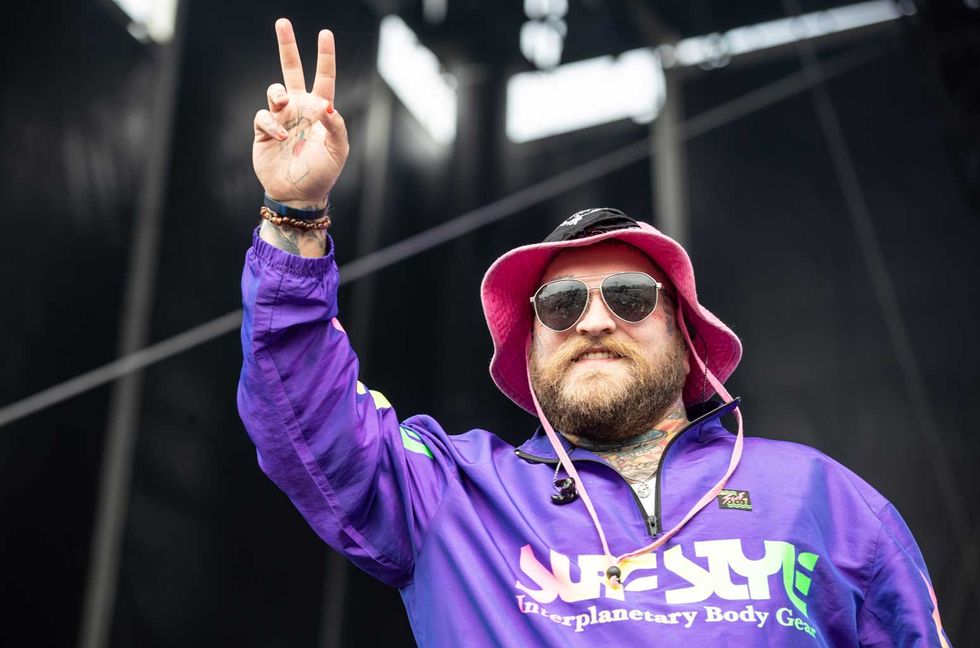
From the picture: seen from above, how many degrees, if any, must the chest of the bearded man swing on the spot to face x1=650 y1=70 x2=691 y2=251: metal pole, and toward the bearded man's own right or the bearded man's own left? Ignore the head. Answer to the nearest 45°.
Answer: approximately 180°

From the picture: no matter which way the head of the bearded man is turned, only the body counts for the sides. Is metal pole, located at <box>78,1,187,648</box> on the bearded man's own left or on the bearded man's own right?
on the bearded man's own right

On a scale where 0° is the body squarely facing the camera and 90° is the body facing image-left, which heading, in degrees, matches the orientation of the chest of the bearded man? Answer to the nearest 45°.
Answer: approximately 0°
